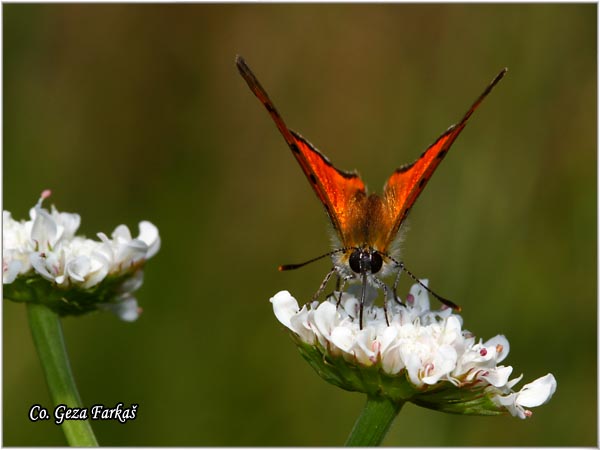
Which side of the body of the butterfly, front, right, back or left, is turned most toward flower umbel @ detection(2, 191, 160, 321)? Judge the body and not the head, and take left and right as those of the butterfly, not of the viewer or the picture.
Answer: right

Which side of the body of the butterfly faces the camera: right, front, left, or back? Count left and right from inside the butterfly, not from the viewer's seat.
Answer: front
